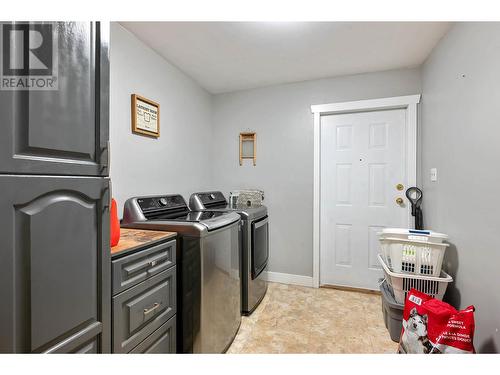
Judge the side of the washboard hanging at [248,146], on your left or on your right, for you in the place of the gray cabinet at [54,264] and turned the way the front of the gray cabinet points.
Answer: on your left

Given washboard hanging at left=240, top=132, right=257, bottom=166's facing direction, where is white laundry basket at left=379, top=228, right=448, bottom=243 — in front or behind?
in front

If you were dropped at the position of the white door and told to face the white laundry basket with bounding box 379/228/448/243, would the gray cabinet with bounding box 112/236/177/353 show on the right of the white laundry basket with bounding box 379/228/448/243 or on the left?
right

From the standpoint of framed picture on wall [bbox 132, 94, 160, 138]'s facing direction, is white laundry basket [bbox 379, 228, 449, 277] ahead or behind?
ahead

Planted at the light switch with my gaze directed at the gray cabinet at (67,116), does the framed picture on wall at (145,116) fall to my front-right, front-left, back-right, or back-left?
front-right

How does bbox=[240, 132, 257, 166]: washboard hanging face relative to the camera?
toward the camera

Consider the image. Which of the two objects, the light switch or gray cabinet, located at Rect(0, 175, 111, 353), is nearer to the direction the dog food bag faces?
the gray cabinet

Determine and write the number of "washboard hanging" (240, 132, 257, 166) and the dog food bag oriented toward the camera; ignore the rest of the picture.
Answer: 2

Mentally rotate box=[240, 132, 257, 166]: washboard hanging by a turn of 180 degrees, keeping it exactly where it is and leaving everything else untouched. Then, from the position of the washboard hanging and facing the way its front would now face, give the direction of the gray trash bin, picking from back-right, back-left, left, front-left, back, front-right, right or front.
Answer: back-right

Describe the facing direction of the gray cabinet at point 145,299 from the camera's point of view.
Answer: facing the viewer and to the right of the viewer

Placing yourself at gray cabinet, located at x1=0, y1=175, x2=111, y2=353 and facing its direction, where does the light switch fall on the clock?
The light switch is roughly at 11 o'clock from the gray cabinet.

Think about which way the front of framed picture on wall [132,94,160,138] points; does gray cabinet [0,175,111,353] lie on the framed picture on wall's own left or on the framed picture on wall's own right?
on the framed picture on wall's own right

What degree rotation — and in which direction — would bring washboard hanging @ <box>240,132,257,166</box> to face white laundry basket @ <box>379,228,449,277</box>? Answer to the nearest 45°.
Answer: approximately 45° to its left

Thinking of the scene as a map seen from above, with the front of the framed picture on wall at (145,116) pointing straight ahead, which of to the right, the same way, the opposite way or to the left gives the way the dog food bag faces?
to the right

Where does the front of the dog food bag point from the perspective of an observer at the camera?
facing the viewer

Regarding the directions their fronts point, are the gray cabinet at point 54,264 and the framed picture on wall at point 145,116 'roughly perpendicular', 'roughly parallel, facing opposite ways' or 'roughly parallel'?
roughly parallel

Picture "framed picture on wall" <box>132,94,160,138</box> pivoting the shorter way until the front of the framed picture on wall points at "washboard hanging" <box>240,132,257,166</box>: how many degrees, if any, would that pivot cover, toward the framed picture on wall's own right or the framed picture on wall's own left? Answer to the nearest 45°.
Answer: approximately 90° to the framed picture on wall's own left
